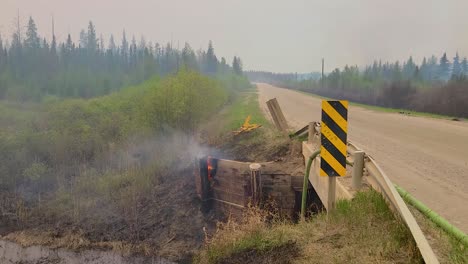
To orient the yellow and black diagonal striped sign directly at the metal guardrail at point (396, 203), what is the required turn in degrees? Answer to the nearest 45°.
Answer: approximately 45° to its left

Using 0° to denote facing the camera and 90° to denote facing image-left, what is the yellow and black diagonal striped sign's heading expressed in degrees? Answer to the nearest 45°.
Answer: approximately 0°

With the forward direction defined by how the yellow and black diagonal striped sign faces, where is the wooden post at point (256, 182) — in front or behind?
behind
